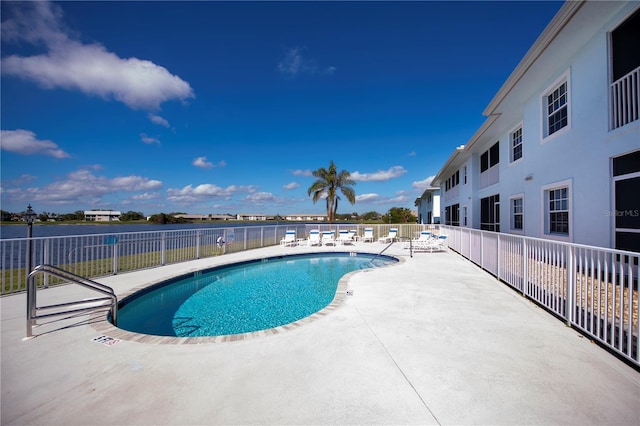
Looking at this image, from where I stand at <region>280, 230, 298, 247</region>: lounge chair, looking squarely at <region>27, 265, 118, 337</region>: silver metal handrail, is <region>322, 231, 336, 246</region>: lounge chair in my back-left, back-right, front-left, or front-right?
back-left

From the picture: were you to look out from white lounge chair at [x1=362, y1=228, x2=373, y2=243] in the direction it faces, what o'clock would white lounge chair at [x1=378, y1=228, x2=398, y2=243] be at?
white lounge chair at [x1=378, y1=228, x2=398, y2=243] is roughly at 10 o'clock from white lounge chair at [x1=362, y1=228, x2=373, y2=243].

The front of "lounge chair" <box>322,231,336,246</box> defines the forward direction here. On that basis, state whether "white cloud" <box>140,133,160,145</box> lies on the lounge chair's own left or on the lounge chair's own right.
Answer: on the lounge chair's own right

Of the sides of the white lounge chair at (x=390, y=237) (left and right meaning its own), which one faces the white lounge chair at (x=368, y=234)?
right

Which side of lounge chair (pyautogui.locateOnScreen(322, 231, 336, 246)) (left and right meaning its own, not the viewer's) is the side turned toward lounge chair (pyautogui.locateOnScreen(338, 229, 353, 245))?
left

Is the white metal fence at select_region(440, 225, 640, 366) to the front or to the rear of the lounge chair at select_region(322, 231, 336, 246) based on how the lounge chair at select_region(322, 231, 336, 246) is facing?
to the front

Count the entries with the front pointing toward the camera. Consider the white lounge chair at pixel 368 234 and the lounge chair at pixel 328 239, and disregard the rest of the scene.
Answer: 2

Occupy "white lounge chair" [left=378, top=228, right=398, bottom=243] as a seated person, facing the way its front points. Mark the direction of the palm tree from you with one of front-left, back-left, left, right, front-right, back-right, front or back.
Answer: right
